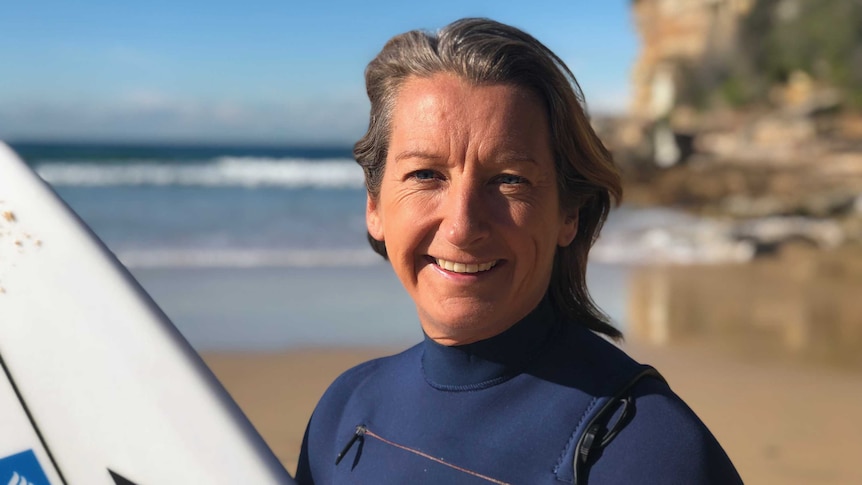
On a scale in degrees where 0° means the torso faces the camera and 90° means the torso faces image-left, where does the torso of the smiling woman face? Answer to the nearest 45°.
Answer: approximately 45°

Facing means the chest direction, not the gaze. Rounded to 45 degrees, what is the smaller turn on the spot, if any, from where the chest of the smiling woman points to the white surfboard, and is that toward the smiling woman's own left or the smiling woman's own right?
approximately 45° to the smiling woman's own right
